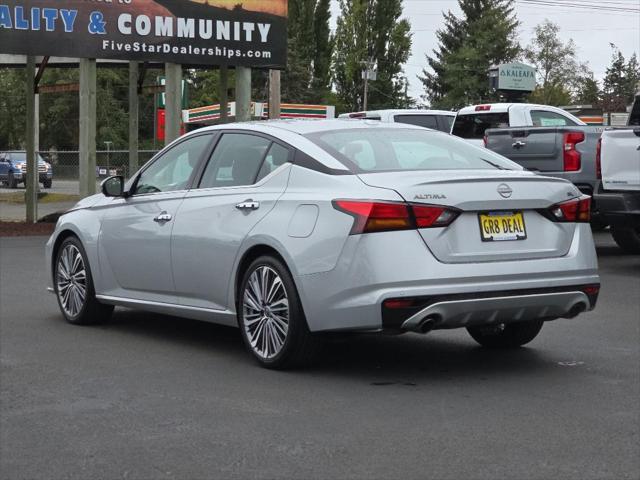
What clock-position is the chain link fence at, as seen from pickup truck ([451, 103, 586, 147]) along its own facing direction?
The chain link fence is roughly at 9 o'clock from the pickup truck.

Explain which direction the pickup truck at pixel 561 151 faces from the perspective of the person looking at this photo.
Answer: facing away from the viewer and to the right of the viewer

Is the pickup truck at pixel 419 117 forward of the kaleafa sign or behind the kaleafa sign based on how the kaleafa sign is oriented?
forward

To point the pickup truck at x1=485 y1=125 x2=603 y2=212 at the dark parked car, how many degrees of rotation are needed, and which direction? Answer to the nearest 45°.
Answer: approximately 90° to its left

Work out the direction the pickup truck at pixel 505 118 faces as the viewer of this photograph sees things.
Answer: facing away from the viewer and to the right of the viewer

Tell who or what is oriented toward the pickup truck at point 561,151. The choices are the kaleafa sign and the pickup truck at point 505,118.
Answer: the kaleafa sign

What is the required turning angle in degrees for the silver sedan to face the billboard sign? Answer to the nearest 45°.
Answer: approximately 45° to its right

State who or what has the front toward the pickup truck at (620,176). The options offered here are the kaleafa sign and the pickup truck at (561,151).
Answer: the kaleafa sign

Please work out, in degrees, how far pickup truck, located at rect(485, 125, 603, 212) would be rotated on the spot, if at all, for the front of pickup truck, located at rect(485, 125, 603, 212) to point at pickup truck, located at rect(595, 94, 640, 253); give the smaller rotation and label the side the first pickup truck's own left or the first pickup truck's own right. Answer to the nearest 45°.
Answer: approximately 135° to the first pickup truck's own right

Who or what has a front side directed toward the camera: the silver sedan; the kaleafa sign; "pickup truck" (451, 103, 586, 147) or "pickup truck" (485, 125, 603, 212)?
the kaleafa sign

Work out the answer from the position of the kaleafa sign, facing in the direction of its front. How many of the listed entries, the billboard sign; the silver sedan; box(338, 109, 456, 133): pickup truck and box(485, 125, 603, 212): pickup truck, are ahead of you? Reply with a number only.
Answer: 4

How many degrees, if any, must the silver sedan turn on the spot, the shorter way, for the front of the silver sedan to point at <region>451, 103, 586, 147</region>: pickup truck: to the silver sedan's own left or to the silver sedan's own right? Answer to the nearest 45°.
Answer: approximately 45° to the silver sedan's own right

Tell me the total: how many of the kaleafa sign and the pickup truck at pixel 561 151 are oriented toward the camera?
1

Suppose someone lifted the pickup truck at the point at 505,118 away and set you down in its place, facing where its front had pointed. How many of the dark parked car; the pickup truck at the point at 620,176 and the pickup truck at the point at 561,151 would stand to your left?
1

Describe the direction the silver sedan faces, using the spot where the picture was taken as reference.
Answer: facing away from the viewer and to the left of the viewer
